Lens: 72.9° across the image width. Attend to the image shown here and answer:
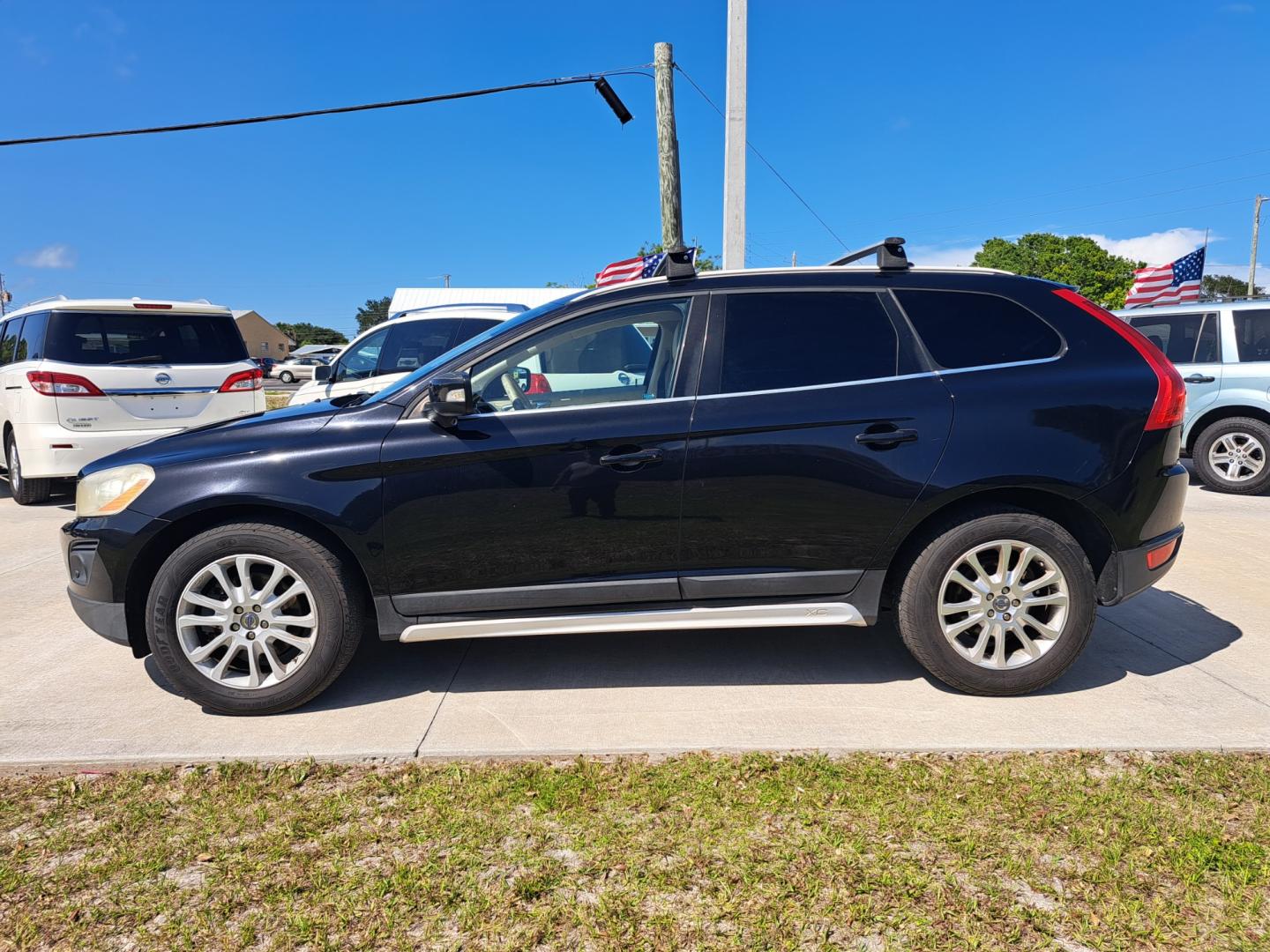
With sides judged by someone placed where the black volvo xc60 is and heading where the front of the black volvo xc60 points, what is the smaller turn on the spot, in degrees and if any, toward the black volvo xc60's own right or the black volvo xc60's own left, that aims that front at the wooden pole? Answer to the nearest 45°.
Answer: approximately 90° to the black volvo xc60's own right

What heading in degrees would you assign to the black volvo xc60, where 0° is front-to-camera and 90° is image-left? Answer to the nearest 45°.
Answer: approximately 90°

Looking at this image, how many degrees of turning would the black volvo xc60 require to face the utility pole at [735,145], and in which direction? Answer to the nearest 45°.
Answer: approximately 90° to its right

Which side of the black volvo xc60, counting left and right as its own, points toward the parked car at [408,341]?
right
